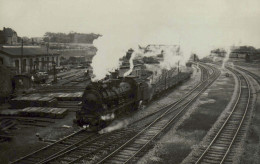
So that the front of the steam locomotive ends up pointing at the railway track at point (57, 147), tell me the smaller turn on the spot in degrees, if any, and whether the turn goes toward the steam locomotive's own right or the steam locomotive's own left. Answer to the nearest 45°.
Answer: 0° — it already faces it

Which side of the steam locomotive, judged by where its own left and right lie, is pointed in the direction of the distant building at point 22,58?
right

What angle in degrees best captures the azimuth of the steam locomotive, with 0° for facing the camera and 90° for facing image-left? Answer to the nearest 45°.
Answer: approximately 45°

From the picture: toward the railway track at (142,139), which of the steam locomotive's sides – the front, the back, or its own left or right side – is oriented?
left

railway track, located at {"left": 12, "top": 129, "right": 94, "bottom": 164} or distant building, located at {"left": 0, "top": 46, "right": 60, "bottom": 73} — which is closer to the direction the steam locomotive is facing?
the railway track

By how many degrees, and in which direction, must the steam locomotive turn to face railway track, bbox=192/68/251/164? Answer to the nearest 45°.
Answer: approximately 135° to its left
